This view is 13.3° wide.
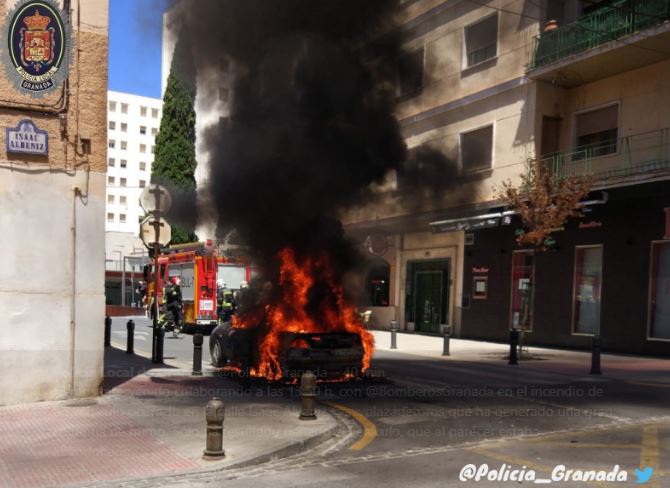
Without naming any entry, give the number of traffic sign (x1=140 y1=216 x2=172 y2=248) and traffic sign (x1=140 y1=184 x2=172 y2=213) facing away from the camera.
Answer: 2

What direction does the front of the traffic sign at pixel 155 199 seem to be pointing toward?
away from the camera

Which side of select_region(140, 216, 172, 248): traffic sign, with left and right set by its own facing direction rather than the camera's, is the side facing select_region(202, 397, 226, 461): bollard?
back

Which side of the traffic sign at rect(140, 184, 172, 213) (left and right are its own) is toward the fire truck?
front

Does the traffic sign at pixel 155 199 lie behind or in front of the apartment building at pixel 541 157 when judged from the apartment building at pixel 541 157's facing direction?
in front

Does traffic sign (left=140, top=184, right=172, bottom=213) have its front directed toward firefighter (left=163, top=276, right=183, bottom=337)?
yes

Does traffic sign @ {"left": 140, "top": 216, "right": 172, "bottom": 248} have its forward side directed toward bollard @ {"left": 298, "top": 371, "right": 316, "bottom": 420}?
no

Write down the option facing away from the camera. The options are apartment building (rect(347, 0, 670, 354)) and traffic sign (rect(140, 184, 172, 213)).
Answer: the traffic sign

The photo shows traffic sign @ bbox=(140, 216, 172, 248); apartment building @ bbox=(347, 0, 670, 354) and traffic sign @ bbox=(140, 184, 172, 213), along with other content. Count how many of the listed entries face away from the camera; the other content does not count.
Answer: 2

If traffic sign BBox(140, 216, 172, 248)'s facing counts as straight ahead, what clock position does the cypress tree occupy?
The cypress tree is roughly at 12 o'clock from the traffic sign.

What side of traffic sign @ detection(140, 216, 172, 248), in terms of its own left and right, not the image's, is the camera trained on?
back

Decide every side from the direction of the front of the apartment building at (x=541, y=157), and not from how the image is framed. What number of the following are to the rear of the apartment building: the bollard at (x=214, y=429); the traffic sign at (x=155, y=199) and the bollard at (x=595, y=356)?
0
